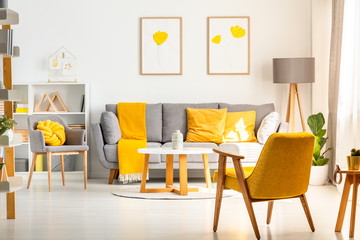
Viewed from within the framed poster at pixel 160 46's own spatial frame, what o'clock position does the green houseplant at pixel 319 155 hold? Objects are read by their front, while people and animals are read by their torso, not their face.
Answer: The green houseplant is roughly at 10 o'clock from the framed poster.

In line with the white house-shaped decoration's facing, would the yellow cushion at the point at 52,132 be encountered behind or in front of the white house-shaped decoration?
in front

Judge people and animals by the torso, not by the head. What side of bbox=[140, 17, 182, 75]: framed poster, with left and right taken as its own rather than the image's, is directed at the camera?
front

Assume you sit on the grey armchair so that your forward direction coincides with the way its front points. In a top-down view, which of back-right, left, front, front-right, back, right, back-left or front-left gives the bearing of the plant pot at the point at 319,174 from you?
front-left

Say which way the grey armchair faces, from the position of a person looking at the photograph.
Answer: facing the viewer and to the right of the viewer

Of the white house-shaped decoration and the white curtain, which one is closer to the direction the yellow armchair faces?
the white house-shaped decoration

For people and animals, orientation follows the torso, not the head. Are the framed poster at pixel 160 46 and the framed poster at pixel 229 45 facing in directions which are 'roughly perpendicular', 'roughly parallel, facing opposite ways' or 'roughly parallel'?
roughly parallel

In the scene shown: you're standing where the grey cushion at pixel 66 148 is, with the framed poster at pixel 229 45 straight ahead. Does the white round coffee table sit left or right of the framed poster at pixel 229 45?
right

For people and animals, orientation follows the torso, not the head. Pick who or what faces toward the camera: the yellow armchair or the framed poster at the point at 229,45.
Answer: the framed poster

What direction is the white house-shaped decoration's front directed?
toward the camera

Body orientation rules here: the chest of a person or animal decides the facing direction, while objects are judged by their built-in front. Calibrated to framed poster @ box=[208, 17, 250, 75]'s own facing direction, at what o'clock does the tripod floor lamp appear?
The tripod floor lamp is roughly at 10 o'clock from the framed poster.

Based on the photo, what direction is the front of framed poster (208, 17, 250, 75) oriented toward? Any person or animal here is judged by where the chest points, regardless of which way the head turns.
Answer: toward the camera

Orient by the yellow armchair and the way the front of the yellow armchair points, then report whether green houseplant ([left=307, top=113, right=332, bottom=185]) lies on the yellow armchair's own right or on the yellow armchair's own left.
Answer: on the yellow armchair's own right

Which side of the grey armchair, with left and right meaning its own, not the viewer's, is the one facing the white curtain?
front

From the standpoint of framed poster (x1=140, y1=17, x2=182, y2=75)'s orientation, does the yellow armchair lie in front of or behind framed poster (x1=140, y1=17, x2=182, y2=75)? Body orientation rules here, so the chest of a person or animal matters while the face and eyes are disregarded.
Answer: in front

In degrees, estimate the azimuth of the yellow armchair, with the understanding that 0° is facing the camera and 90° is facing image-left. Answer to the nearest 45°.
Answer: approximately 135°

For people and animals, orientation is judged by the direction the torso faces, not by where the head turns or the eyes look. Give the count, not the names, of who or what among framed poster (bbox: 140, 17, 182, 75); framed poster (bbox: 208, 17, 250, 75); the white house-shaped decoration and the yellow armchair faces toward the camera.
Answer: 3

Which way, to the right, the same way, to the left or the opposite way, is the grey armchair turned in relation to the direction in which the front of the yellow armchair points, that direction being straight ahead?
the opposite way

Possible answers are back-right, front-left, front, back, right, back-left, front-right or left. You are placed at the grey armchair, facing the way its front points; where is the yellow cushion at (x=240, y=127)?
front-left

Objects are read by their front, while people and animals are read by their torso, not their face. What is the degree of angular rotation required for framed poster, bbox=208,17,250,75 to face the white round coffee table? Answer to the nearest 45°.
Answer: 0° — it already faces it

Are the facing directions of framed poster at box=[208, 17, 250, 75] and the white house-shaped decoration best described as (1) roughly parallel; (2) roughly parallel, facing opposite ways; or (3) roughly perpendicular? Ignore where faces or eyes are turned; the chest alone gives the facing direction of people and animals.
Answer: roughly parallel
